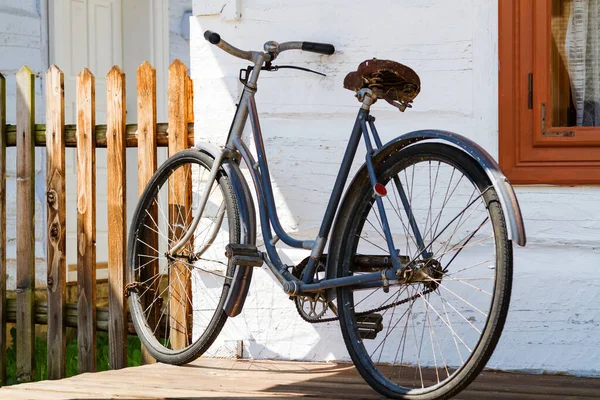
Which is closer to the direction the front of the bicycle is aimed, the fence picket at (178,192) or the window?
the fence picket

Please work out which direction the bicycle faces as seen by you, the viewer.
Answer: facing away from the viewer and to the left of the viewer

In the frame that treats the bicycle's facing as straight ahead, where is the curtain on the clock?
The curtain is roughly at 4 o'clock from the bicycle.

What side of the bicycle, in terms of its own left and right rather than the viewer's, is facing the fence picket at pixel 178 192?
front

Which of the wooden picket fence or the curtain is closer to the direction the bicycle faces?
the wooden picket fence

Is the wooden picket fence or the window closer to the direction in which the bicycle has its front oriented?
the wooden picket fence

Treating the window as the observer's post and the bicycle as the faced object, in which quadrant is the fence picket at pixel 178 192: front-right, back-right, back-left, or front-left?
front-right

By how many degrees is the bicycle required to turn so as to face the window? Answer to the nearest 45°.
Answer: approximately 135° to its right

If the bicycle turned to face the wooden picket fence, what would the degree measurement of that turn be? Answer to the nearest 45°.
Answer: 0° — it already faces it

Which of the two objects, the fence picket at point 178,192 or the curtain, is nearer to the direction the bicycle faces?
the fence picket
